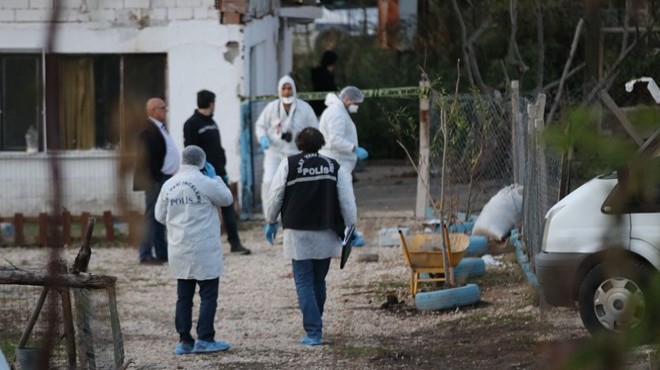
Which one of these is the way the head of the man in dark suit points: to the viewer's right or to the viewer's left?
to the viewer's right

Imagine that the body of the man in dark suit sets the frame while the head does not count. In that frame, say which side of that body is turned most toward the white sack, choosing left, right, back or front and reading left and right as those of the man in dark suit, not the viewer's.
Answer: front

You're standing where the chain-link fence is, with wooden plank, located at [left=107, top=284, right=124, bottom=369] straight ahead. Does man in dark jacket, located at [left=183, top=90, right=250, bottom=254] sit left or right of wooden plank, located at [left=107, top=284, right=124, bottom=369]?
right

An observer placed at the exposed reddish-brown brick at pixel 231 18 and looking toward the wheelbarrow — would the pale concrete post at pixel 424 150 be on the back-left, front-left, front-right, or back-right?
front-left

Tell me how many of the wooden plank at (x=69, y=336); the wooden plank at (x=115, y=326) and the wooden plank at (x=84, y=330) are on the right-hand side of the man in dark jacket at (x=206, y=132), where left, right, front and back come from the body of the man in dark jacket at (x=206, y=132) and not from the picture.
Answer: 3

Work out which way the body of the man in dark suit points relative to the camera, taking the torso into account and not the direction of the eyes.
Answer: to the viewer's right
